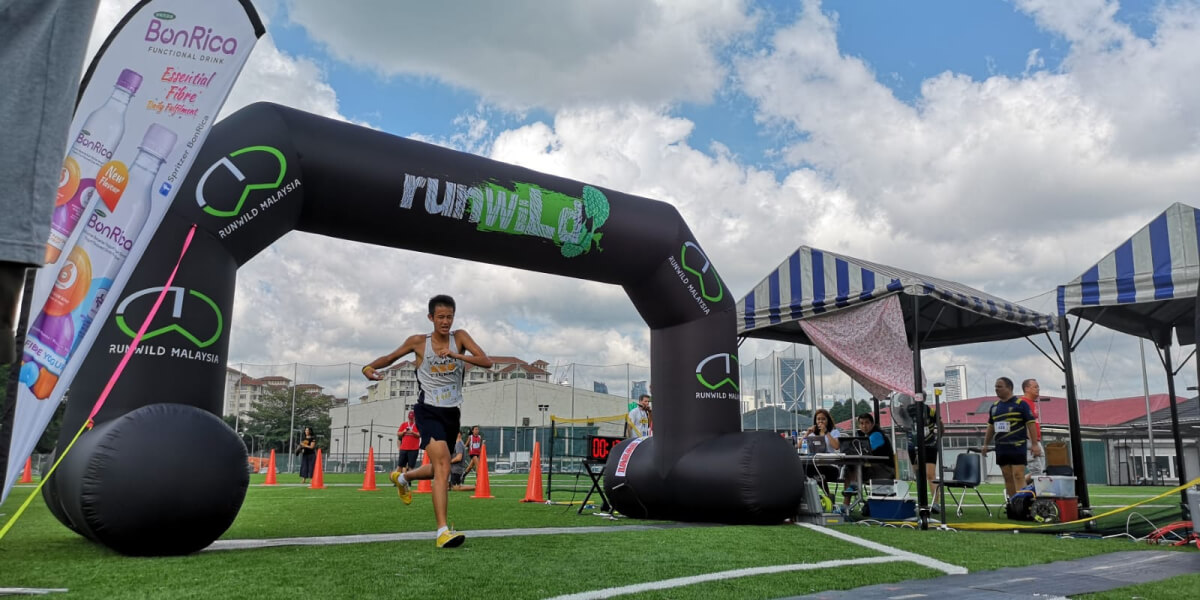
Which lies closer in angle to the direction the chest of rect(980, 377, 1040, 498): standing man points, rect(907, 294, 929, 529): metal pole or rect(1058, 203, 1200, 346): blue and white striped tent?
the metal pole

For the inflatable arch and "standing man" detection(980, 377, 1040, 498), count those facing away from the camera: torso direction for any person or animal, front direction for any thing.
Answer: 0

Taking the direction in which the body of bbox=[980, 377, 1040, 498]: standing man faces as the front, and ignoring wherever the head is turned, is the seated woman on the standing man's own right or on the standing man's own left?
on the standing man's own right

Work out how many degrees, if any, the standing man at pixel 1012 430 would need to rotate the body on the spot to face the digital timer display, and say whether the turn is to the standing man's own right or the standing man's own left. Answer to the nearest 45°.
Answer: approximately 45° to the standing man's own right

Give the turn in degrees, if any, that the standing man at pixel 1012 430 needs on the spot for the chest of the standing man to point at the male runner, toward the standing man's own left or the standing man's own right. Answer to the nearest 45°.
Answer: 0° — they already face them

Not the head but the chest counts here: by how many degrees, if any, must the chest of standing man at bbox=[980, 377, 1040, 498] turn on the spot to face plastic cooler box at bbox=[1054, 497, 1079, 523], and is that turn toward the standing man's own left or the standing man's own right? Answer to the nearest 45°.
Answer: approximately 90° to the standing man's own left

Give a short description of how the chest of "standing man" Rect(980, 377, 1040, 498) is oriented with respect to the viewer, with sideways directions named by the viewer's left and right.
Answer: facing the viewer and to the left of the viewer

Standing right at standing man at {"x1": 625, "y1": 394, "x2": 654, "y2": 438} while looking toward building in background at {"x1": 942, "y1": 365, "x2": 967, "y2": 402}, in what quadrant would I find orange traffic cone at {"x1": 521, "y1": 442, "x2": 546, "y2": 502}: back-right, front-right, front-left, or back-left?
back-left

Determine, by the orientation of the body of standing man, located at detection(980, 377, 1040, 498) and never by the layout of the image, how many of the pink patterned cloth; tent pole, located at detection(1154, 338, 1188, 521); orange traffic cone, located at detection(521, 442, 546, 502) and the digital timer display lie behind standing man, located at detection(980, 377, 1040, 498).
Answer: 1

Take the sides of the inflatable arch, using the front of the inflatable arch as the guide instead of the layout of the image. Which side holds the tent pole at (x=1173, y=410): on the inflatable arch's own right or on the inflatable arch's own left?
on the inflatable arch's own left

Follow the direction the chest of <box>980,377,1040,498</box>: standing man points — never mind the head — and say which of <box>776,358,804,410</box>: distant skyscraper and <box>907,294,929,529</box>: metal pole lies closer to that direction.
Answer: the metal pole

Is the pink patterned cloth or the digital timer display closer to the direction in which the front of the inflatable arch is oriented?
the pink patterned cloth

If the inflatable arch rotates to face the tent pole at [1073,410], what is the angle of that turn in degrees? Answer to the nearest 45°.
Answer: approximately 45° to its left
